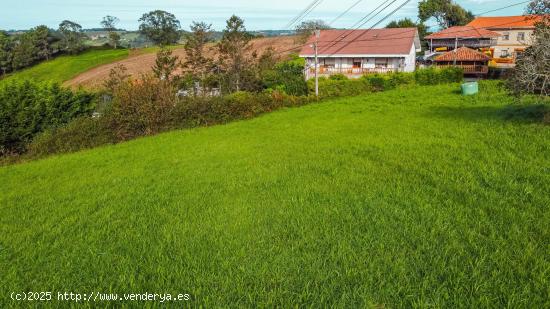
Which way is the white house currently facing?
toward the camera

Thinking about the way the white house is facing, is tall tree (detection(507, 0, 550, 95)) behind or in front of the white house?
in front

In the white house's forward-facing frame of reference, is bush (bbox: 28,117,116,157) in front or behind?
in front

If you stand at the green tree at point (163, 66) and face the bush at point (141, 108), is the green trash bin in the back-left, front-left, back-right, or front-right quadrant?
front-left

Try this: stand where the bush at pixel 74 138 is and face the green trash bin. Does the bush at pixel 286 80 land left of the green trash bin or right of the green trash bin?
left

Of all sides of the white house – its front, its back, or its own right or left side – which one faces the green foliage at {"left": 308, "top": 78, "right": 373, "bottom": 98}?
front

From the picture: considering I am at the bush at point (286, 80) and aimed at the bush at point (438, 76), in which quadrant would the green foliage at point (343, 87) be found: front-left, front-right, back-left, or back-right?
front-right

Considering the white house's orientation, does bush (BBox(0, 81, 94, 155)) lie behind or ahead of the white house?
ahead

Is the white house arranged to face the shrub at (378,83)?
yes

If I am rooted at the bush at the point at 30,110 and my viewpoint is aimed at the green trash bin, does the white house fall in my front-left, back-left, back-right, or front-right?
front-left

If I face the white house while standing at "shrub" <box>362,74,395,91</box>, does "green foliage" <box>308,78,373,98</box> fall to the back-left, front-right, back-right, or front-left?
back-left
